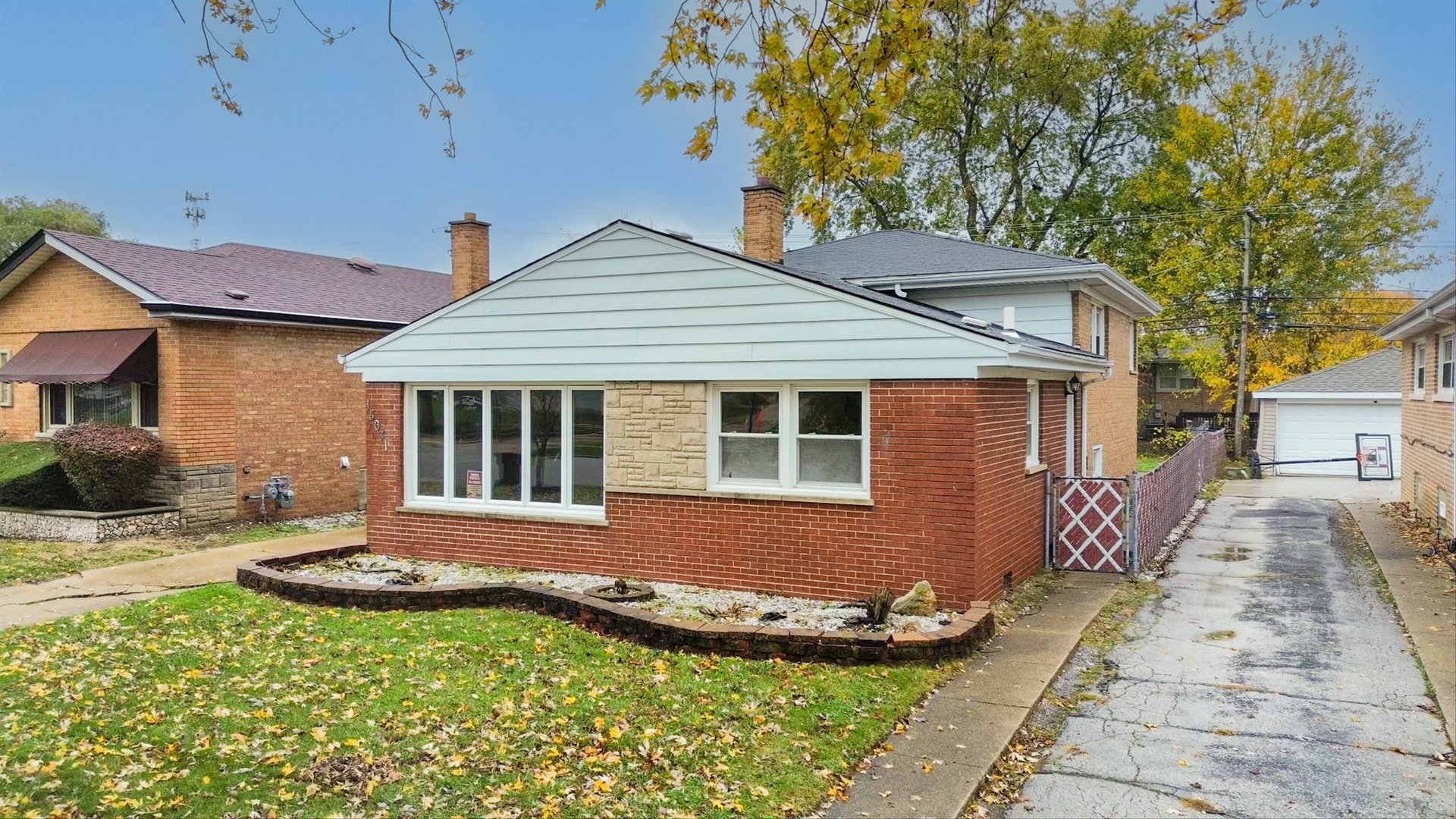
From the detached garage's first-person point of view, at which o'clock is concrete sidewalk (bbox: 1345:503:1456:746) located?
The concrete sidewalk is roughly at 12 o'clock from the detached garage.

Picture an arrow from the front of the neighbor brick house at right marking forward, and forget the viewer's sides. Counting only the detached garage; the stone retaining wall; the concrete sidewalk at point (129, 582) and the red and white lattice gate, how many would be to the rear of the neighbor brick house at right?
1

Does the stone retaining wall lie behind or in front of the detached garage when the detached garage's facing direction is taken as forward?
in front

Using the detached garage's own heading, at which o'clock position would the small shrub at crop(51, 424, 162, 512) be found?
The small shrub is roughly at 1 o'clock from the detached garage.

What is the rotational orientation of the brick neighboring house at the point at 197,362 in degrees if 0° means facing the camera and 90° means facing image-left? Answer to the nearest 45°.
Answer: approximately 45°

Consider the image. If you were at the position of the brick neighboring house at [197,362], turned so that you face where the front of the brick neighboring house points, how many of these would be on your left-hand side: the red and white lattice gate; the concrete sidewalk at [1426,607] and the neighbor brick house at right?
3
